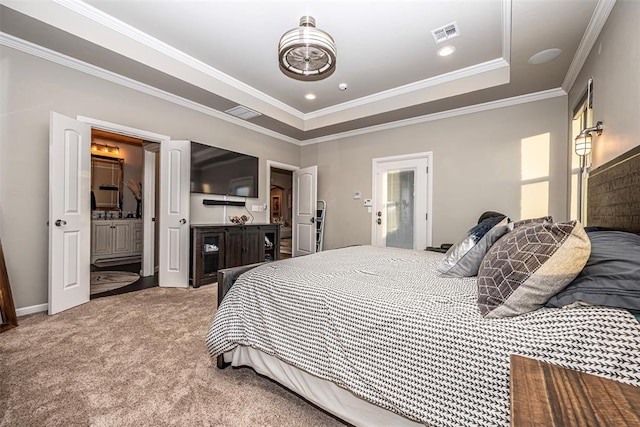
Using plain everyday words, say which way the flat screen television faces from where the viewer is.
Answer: facing the viewer and to the right of the viewer

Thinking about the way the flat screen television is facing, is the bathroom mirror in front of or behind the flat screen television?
behind

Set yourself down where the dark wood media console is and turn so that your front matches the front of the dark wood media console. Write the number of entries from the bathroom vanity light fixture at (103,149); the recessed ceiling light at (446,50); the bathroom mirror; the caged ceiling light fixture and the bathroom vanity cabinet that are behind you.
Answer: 3

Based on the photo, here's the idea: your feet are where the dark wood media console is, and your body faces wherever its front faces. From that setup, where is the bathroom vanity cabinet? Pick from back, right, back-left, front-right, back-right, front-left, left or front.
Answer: back

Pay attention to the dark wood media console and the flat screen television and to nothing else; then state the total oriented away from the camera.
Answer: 0

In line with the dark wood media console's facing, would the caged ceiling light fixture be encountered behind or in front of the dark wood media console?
in front

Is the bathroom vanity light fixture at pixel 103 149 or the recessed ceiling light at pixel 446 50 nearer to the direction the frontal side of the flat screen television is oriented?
the recessed ceiling light

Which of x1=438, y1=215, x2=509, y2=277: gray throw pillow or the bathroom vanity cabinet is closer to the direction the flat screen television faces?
the gray throw pillow

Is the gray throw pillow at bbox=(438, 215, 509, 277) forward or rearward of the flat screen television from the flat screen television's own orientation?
forward
